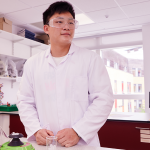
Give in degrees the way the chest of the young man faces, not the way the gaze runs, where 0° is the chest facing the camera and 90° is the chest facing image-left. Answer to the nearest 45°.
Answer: approximately 0°

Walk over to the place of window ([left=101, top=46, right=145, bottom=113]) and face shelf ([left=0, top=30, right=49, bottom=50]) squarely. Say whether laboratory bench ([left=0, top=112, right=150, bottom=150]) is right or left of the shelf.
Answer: left

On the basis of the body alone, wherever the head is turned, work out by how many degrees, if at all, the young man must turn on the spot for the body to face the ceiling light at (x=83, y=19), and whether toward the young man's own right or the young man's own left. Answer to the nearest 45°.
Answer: approximately 180°

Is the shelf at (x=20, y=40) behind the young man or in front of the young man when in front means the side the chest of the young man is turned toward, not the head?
behind
